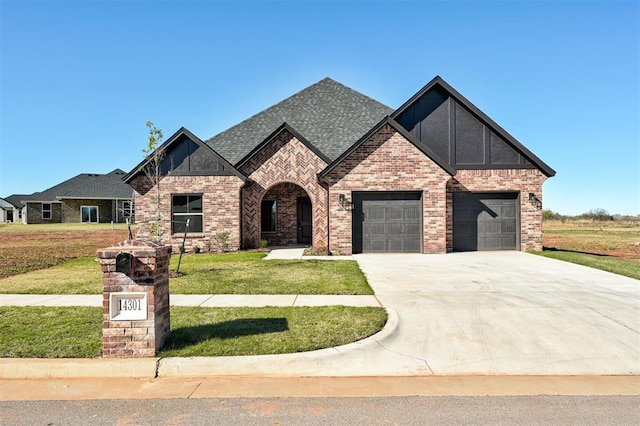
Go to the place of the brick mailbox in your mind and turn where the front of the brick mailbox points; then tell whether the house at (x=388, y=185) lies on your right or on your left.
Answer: on your left

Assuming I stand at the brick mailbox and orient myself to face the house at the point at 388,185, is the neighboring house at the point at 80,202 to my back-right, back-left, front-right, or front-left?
front-left

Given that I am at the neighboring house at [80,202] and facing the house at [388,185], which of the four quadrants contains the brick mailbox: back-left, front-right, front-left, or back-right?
front-right

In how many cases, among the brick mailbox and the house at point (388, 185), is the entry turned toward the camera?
2

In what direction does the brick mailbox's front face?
toward the camera

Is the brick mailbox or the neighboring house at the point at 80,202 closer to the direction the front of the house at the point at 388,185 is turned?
the brick mailbox

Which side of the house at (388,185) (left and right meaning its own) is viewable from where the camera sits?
front

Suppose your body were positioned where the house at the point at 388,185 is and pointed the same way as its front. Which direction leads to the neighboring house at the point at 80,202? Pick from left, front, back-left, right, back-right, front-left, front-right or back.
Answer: back-right

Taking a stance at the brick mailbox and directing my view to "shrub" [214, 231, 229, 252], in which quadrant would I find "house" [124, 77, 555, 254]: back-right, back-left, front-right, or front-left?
front-right

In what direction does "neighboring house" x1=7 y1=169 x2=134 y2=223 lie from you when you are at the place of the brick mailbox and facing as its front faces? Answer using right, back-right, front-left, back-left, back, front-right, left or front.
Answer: back
